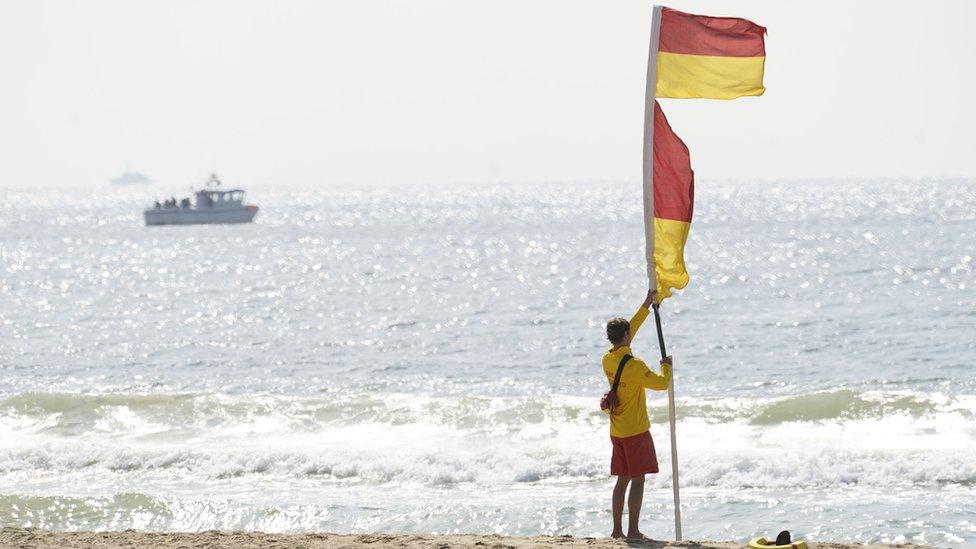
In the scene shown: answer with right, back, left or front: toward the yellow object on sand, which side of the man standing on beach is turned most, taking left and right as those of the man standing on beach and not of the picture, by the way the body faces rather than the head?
right

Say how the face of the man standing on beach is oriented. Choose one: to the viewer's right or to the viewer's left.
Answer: to the viewer's right

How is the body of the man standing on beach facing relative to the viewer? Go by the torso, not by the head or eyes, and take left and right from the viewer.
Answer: facing away from the viewer and to the right of the viewer
